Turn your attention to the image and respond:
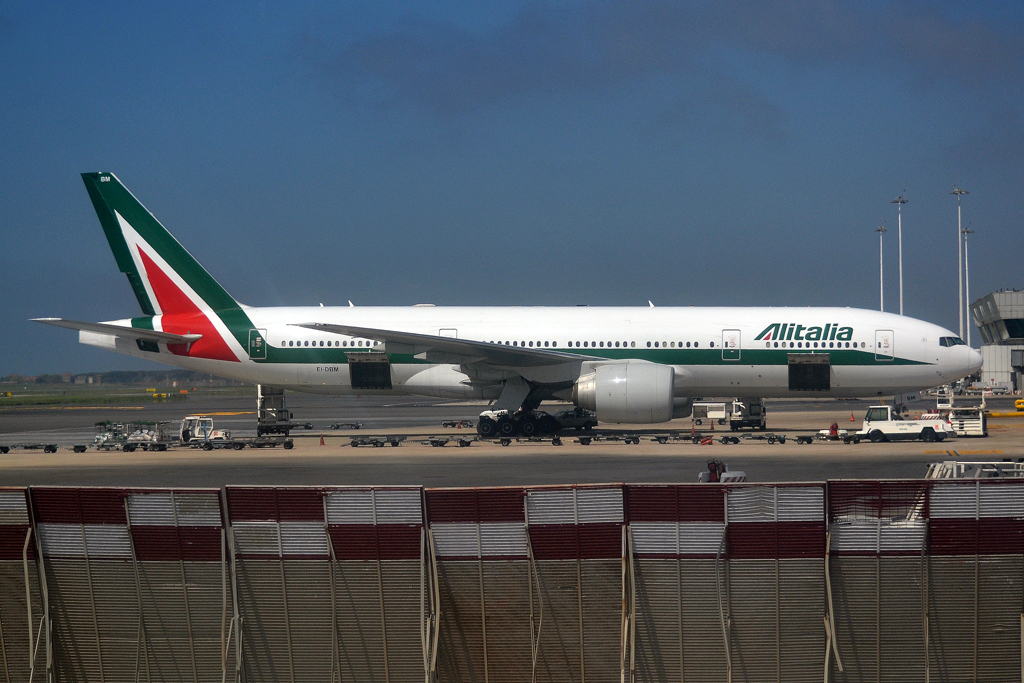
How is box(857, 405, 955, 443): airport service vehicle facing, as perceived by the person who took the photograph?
facing to the left of the viewer

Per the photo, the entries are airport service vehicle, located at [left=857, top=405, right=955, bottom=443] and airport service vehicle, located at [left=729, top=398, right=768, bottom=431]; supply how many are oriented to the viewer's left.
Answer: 1

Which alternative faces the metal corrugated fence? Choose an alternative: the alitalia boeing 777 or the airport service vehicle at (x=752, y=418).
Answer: the airport service vehicle

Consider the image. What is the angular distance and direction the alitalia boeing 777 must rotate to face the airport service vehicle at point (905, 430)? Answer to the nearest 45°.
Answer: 0° — it already faces it

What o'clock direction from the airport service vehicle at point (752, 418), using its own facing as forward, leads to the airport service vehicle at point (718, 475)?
the airport service vehicle at point (718, 475) is roughly at 12 o'clock from the airport service vehicle at point (752, 418).

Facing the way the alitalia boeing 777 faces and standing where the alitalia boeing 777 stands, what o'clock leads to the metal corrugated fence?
The metal corrugated fence is roughly at 3 o'clock from the alitalia boeing 777.

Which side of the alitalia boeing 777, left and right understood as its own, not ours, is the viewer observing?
right
